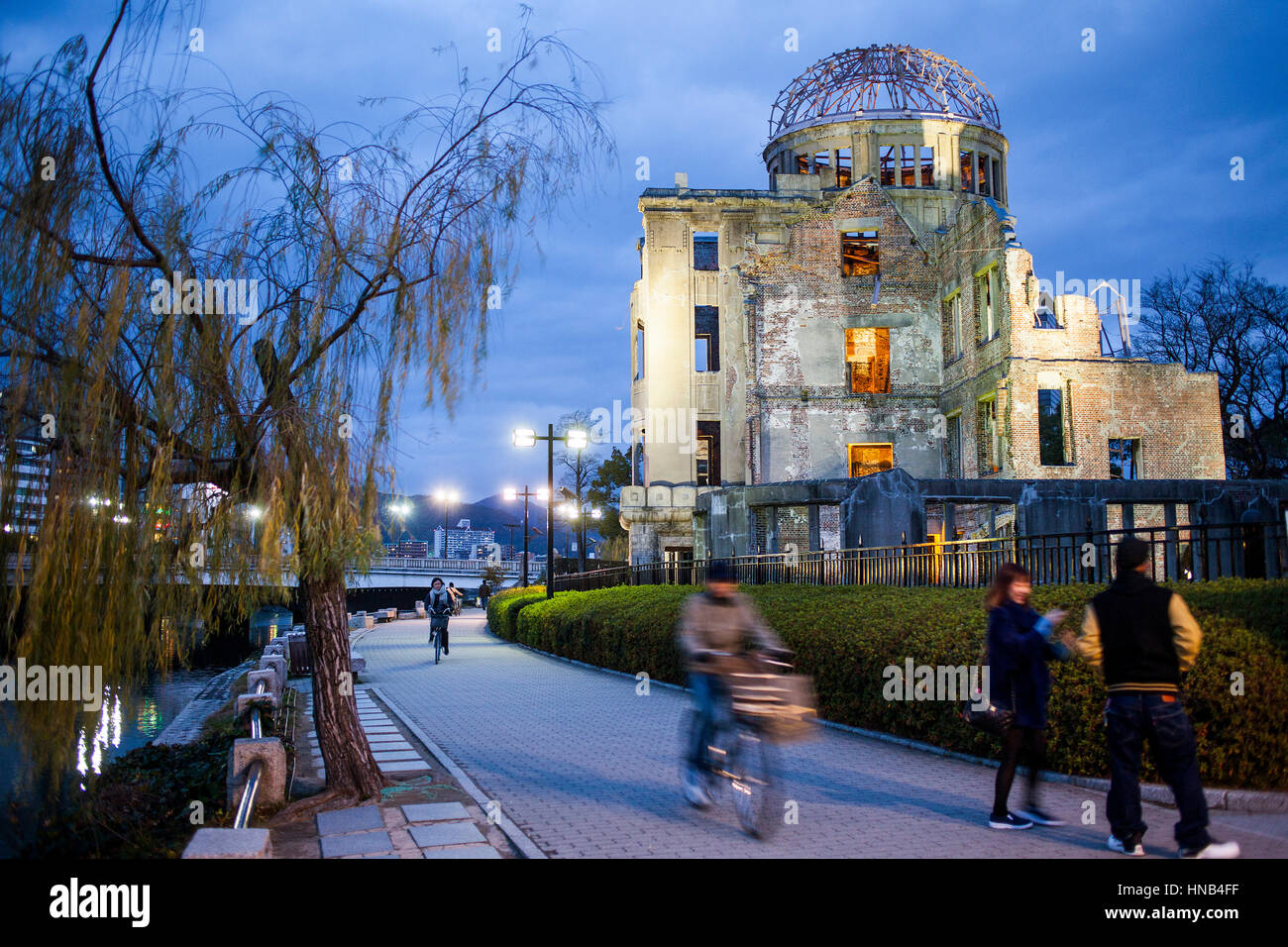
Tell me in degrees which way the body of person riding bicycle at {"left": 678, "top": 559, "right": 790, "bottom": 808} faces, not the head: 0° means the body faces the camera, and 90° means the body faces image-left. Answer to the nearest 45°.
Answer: approximately 315°

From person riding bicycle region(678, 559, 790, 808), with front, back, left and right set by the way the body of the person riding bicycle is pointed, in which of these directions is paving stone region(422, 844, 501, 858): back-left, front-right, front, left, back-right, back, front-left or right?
right

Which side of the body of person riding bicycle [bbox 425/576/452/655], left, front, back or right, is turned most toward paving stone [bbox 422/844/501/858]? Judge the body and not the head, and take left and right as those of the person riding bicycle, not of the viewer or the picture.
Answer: front

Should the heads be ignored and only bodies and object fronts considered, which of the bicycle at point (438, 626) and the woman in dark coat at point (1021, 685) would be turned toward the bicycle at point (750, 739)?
the bicycle at point (438, 626)

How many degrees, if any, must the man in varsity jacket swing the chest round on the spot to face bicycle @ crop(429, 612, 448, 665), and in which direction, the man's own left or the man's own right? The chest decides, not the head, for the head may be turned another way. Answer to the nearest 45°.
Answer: approximately 45° to the man's own left

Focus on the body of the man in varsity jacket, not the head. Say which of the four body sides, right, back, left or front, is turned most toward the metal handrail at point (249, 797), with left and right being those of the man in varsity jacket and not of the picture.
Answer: left

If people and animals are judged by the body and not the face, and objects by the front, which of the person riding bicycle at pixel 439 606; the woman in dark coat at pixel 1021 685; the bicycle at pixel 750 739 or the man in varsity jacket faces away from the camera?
the man in varsity jacket

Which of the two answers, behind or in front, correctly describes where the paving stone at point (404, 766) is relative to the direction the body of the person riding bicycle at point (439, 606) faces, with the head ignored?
in front

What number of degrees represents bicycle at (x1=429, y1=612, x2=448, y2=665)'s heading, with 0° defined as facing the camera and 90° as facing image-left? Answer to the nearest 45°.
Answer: approximately 0°

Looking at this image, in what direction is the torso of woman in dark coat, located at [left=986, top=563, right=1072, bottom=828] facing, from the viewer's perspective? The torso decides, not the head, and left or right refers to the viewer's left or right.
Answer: facing to the right of the viewer

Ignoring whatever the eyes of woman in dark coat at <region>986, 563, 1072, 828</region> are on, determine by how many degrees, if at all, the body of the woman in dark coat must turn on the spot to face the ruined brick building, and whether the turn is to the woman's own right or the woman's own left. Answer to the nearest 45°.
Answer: approximately 90° to the woman's own left
